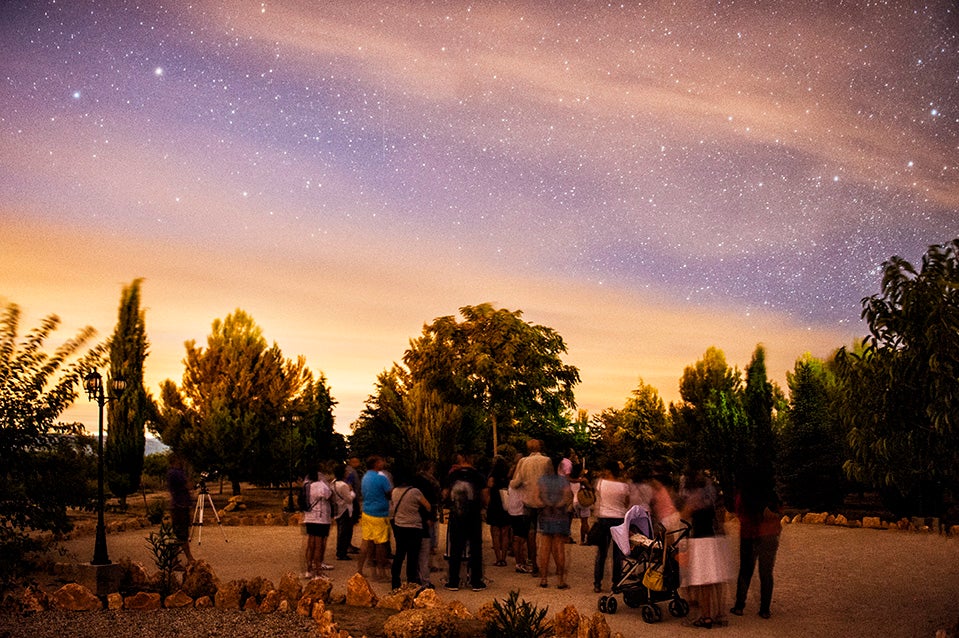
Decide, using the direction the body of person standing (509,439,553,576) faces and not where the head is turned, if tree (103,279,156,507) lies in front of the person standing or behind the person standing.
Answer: in front

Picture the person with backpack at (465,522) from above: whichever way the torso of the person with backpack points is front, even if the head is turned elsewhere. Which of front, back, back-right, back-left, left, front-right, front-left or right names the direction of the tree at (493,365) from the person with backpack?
front

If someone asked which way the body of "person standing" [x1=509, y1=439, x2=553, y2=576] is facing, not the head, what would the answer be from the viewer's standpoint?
away from the camera

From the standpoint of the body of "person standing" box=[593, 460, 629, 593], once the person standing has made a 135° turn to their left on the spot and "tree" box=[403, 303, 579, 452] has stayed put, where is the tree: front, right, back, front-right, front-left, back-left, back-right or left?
back-right

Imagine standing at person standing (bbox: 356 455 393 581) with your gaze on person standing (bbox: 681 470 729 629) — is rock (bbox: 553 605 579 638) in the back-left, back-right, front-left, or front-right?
front-right

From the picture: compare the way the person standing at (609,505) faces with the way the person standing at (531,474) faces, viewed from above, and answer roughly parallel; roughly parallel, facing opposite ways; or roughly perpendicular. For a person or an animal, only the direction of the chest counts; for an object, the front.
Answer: roughly parallel

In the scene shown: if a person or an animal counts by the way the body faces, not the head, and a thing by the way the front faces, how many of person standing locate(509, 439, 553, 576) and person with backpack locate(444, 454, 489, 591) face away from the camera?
2

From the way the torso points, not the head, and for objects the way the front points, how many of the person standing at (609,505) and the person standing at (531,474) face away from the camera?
2

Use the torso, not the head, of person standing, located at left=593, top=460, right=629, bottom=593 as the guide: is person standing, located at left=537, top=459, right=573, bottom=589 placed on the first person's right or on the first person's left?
on the first person's left

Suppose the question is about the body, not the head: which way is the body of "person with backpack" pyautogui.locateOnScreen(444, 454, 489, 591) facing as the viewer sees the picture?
away from the camera

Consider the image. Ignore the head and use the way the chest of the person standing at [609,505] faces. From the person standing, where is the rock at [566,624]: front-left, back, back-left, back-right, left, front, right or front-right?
back

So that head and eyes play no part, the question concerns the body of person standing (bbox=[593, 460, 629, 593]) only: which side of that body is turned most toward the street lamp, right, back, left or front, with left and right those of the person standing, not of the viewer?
left

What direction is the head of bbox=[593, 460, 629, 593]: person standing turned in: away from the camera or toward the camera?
away from the camera

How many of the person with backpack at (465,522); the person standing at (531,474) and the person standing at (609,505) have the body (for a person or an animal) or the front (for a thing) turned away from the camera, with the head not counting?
3

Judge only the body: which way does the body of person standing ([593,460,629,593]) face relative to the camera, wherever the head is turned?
away from the camera

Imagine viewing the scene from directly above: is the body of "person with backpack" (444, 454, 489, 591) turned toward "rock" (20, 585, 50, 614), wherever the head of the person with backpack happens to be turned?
no

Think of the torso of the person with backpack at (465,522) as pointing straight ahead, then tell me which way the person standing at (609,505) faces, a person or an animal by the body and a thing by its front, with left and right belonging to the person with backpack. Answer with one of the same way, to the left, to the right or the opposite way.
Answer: the same way

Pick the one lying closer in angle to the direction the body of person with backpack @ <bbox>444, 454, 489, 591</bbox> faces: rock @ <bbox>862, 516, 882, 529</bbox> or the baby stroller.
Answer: the rock
